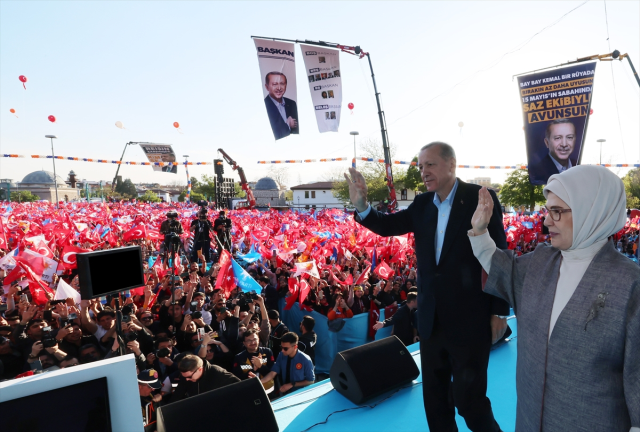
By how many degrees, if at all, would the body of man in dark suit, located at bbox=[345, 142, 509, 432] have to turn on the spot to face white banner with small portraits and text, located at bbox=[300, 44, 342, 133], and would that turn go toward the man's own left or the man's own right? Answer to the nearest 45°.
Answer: approximately 135° to the man's own right

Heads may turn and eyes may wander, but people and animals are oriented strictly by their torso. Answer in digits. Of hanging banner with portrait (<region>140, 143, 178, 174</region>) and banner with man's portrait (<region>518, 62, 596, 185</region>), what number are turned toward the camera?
2

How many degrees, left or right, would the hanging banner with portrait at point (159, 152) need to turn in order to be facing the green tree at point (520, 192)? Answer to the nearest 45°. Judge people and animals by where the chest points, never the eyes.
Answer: approximately 90° to its left

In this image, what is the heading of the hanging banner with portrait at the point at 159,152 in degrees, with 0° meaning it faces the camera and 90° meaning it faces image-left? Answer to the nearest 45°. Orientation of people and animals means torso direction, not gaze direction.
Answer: approximately 0°

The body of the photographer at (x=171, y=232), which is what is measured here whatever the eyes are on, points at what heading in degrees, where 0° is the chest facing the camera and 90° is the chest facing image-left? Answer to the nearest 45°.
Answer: approximately 0°
